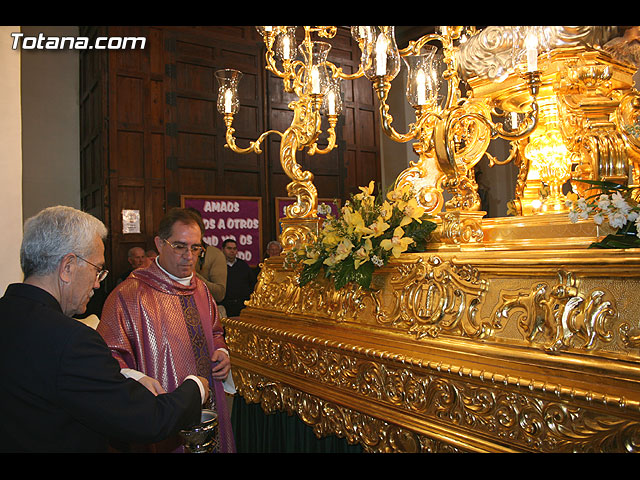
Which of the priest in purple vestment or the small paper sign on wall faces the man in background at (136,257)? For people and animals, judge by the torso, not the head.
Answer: the small paper sign on wall

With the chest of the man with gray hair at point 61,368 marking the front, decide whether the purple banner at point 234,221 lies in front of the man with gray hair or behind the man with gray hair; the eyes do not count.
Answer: in front

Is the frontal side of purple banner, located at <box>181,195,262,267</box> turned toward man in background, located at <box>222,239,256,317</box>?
yes

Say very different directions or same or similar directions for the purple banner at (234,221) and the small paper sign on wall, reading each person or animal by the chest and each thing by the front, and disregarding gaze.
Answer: same or similar directions

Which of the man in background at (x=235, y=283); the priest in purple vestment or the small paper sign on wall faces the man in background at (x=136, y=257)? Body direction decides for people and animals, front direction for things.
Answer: the small paper sign on wall

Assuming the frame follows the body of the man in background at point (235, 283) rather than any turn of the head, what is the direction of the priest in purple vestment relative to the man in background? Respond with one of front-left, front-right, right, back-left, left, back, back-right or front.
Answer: front

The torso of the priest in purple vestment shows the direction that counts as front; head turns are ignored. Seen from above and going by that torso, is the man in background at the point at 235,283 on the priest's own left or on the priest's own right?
on the priest's own left

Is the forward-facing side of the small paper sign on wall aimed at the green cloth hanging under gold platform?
yes

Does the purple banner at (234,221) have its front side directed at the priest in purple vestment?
yes

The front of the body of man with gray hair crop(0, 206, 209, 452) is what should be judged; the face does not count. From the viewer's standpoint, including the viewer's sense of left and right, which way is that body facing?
facing away from the viewer and to the right of the viewer

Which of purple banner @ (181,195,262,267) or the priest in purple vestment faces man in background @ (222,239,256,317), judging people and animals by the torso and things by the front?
the purple banner

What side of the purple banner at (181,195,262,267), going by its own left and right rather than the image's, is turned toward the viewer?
front

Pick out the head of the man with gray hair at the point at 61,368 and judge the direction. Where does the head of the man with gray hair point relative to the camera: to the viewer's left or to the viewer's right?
to the viewer's right

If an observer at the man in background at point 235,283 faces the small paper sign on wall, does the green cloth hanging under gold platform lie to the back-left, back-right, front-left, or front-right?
back-left

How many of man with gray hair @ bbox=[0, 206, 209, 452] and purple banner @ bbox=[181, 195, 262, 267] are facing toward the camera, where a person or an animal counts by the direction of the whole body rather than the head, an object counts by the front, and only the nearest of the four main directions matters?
1

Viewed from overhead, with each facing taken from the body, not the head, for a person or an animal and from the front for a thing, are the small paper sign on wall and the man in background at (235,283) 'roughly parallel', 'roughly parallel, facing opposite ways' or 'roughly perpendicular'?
roughly parallel

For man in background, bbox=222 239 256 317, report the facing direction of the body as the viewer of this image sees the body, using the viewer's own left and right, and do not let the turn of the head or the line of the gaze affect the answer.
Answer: facing the viewer
